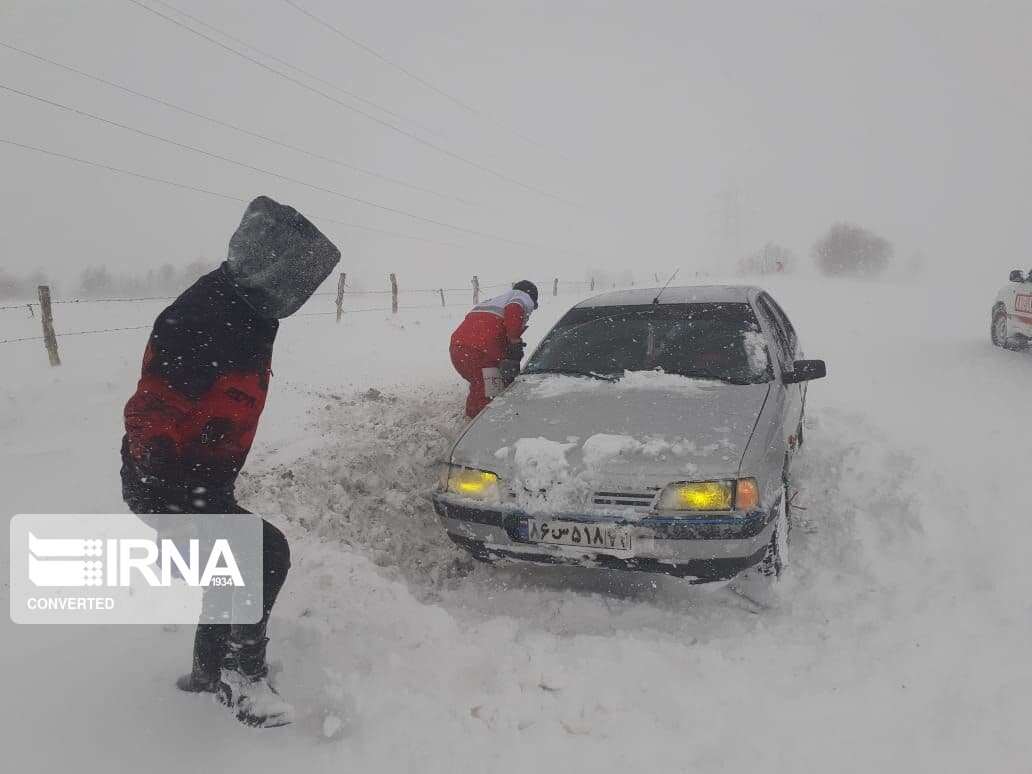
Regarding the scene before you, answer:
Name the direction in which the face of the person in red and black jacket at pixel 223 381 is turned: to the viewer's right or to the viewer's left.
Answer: to the viewer's right

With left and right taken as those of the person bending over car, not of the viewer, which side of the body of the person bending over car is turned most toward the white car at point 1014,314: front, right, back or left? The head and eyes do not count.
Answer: front

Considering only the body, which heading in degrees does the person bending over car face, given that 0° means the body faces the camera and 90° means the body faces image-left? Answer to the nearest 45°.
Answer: approximately 225°

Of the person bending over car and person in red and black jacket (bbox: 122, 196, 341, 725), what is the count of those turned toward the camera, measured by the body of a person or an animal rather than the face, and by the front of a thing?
0

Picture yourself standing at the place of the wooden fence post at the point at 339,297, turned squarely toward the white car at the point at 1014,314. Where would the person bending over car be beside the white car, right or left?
right

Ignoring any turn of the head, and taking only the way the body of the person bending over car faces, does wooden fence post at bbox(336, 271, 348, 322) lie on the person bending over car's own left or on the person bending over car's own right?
on the person bending over car's own left
